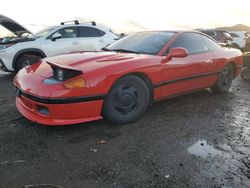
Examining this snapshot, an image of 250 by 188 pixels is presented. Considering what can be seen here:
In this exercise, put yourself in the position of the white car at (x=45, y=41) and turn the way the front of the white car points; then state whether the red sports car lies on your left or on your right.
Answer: on your left

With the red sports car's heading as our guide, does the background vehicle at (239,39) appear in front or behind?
behind

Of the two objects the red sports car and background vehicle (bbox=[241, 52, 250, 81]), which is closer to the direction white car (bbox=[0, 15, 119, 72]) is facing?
the red sports car

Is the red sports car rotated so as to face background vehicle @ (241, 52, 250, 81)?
no

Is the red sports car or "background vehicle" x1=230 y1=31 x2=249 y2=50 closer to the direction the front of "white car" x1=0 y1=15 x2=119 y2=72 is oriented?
the red sports car

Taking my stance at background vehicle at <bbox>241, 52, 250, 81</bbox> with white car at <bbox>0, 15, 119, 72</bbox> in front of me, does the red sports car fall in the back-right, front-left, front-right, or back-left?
front-left

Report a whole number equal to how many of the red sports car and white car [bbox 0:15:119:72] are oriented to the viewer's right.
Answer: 0

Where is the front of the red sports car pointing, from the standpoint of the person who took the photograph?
facing the viewer and to the left of the viewer

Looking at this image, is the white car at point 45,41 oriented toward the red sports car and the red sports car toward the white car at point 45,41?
no

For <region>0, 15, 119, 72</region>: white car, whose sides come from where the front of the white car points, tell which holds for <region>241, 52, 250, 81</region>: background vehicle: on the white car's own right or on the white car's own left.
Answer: on the white car's own left

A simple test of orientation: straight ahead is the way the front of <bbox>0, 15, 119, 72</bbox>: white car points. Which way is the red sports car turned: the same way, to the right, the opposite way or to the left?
the same way
